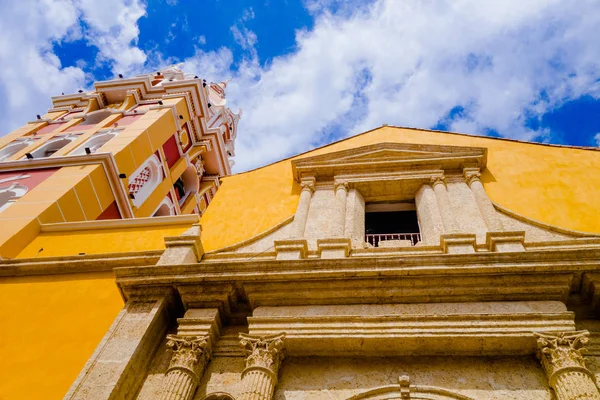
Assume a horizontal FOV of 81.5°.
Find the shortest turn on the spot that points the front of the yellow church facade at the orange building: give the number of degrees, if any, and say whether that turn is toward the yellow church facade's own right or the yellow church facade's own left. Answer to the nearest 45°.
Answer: approximately 135° to the yellow church facade's own right

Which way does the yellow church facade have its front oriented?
toward the camera
